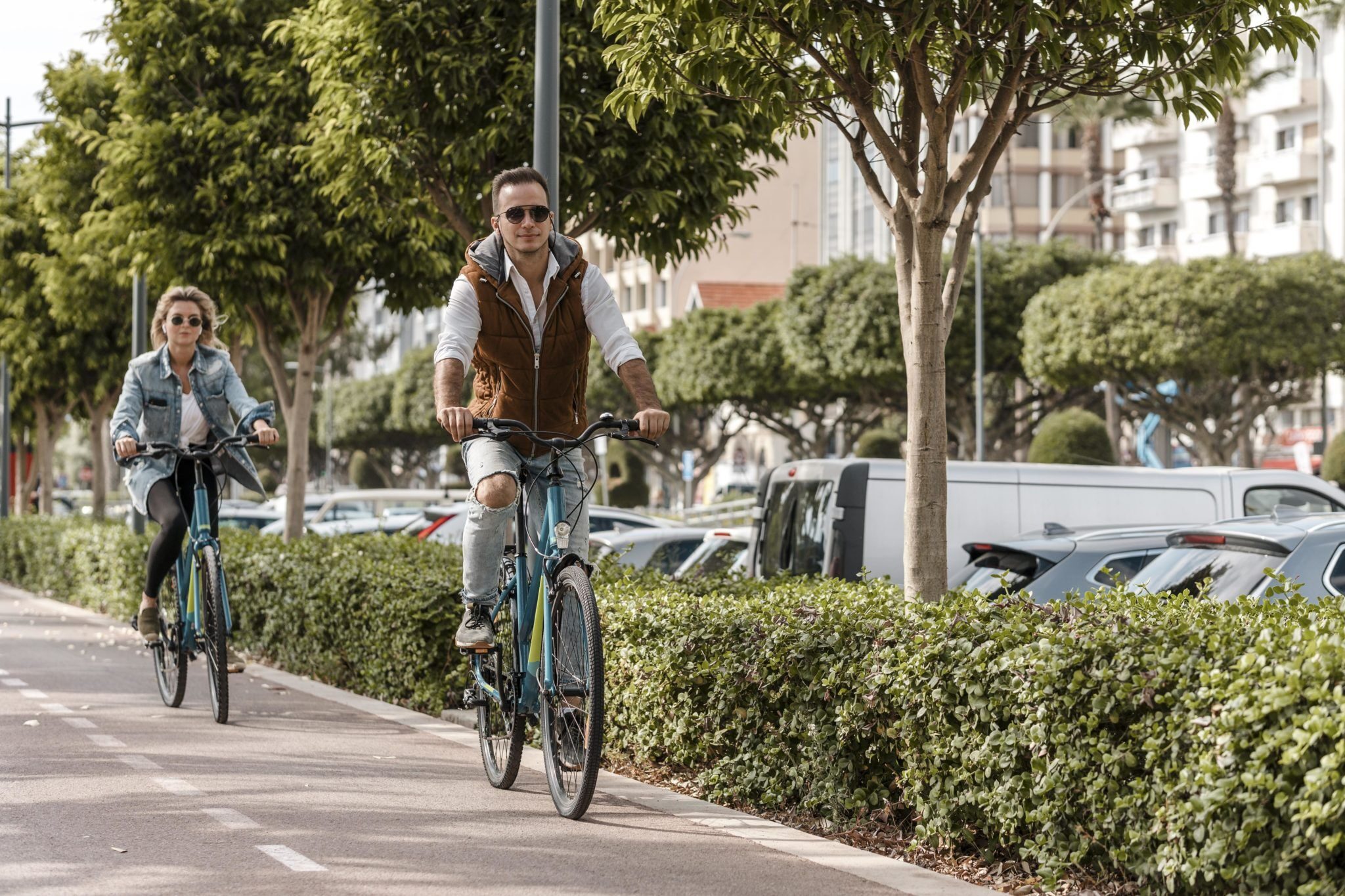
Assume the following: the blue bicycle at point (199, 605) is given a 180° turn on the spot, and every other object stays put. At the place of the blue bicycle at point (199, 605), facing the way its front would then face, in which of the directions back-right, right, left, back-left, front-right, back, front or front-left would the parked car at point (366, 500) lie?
front

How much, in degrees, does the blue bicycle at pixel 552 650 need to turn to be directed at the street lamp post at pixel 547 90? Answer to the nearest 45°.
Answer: approximately 180°

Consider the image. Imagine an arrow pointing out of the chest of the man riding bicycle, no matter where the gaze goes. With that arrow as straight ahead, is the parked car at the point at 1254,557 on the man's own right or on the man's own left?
on the man's own left

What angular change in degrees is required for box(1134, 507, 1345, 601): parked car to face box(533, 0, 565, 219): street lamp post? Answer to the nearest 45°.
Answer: approximately 135° to its left

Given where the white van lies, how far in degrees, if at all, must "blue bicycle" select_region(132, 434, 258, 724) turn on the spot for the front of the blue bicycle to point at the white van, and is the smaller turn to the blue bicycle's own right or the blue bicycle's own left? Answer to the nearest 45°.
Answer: approximately 135° to the blue bicycle's own left

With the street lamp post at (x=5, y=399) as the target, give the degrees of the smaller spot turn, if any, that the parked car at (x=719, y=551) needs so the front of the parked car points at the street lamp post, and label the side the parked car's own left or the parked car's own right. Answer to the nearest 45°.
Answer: approximately 90° to the parked car's own left

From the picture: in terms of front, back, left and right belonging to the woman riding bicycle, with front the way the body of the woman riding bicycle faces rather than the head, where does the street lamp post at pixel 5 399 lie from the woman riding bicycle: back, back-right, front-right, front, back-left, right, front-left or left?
back

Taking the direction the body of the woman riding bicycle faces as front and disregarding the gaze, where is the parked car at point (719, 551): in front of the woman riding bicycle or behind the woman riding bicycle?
behind
